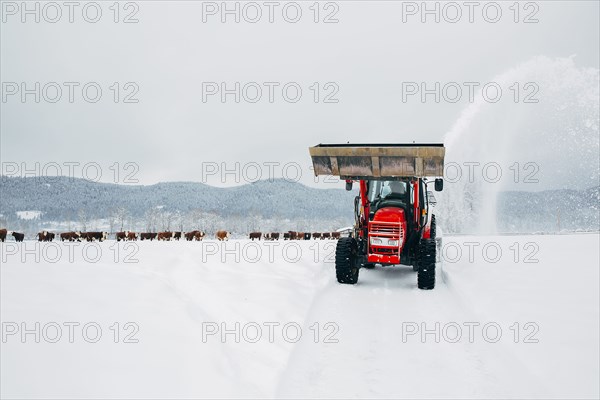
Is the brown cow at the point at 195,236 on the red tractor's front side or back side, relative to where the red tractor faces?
on the back side

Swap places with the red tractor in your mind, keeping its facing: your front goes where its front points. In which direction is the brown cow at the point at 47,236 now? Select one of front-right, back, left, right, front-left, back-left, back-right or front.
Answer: back-right

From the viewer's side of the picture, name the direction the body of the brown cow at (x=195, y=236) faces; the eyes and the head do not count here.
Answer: to the viewer's right

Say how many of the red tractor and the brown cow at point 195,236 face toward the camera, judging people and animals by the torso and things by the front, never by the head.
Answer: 1

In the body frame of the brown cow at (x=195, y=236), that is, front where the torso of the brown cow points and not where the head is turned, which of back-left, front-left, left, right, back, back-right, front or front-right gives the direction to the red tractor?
right
